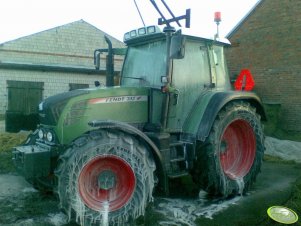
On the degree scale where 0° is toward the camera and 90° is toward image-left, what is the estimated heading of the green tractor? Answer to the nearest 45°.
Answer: approximately 45°
